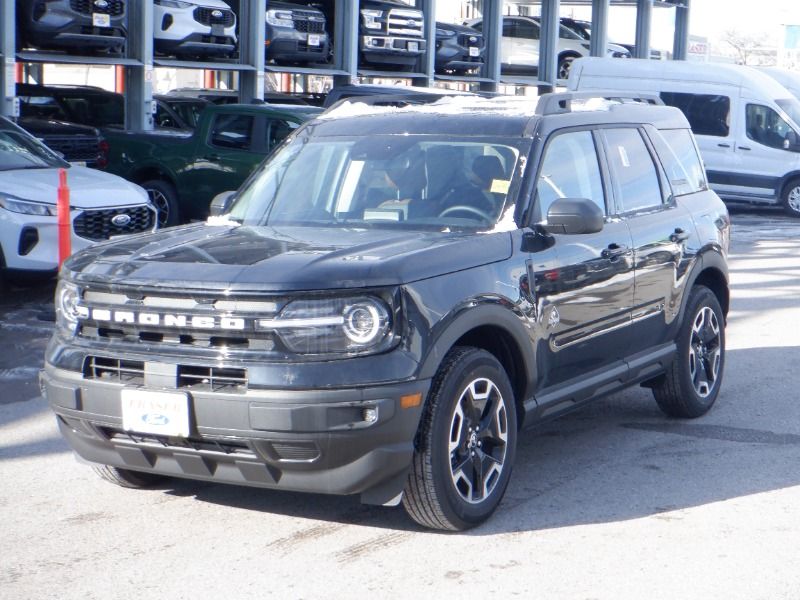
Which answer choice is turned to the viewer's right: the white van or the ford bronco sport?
the white van

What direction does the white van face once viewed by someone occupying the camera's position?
facing to the right of the viewer

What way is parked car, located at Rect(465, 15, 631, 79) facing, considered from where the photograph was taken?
facing the viewer and to the right of the viewer

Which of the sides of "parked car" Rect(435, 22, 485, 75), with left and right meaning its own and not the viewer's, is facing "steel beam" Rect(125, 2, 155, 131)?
right

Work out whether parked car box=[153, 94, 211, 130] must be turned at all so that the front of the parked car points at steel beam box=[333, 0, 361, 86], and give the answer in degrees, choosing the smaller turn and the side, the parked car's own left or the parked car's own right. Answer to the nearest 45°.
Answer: approximately 90° to the parked car's own left

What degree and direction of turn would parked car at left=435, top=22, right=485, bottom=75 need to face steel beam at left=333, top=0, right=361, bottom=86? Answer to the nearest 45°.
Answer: approximately 90° to its right

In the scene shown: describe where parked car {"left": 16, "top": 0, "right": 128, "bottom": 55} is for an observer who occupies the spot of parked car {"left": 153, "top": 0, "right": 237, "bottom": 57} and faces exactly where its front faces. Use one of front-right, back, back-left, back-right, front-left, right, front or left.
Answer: right

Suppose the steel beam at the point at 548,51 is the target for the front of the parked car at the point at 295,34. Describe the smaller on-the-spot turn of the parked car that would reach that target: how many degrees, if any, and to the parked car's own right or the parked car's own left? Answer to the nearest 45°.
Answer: approximately 90° to the parked car's own left

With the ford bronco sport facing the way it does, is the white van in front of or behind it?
behind

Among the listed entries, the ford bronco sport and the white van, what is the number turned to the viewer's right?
1

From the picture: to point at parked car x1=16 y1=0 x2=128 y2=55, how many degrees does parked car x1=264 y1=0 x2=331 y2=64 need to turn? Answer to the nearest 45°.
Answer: approximately 90° to its right

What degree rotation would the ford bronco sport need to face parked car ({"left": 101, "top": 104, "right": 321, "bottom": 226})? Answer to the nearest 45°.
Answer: approximately 135° to its right
